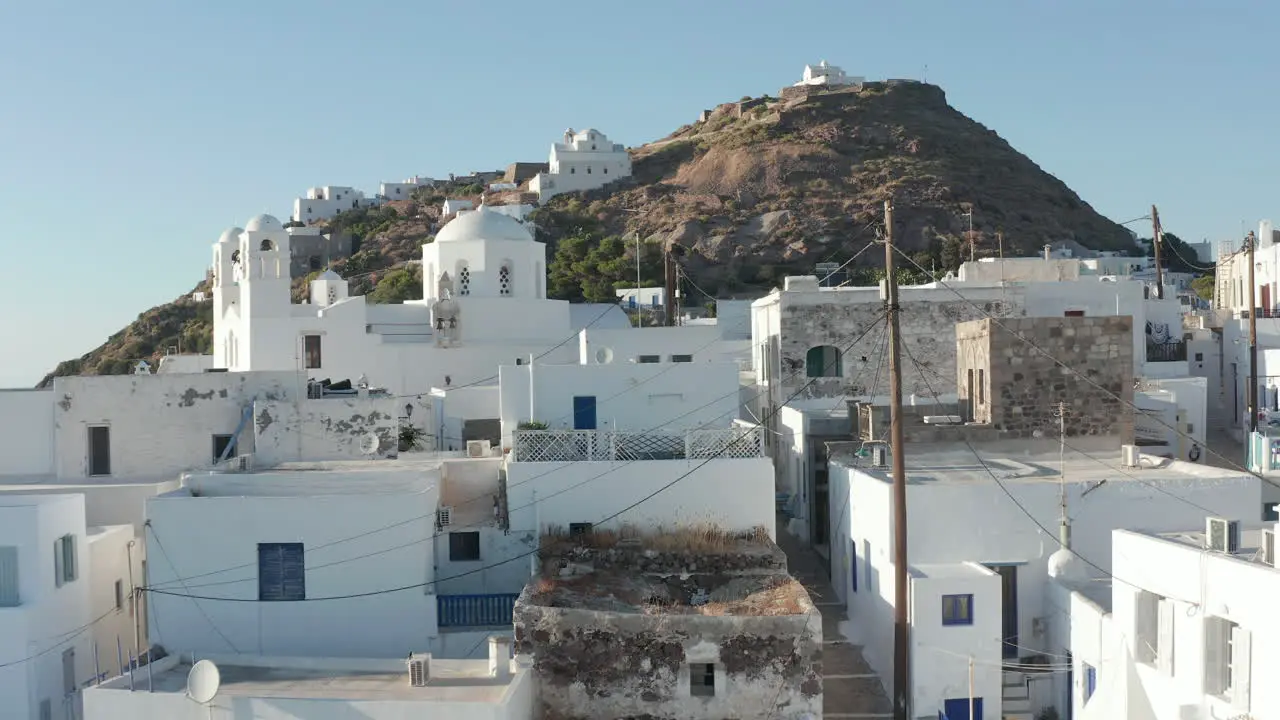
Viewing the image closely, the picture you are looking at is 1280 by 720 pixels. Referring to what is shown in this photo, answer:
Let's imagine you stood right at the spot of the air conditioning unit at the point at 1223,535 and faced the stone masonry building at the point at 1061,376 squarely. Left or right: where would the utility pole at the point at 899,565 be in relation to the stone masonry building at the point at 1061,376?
left

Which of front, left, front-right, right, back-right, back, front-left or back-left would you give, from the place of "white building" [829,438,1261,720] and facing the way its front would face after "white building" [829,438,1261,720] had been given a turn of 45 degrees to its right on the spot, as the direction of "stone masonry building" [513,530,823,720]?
front

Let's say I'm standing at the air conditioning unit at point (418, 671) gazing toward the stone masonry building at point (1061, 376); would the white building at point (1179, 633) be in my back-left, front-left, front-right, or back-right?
front-right

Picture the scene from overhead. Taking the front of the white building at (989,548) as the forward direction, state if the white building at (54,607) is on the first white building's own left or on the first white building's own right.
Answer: on the first white building's own right

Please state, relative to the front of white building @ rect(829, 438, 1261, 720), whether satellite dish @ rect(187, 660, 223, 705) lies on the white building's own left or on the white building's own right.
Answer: on the white building's own right

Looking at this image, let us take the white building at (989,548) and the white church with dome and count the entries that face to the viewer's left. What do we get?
1

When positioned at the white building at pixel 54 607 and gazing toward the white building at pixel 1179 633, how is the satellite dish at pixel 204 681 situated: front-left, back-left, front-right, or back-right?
front-right

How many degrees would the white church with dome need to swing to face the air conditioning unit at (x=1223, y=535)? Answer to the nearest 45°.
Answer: approximately 90° to its left

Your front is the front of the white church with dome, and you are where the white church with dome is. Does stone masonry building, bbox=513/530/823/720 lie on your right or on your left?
on your left
